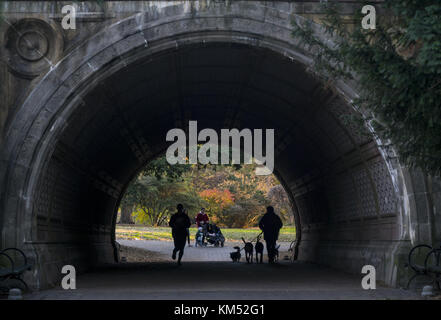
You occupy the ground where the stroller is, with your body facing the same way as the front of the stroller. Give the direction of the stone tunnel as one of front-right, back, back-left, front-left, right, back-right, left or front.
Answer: front-right

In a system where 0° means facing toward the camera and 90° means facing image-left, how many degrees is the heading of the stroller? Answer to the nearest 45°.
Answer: approximately 315°

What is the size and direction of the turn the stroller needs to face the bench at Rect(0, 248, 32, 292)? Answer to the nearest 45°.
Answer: approximately 45° to its right

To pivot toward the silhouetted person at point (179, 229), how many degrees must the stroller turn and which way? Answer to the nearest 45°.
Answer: approximately 45° to its right
